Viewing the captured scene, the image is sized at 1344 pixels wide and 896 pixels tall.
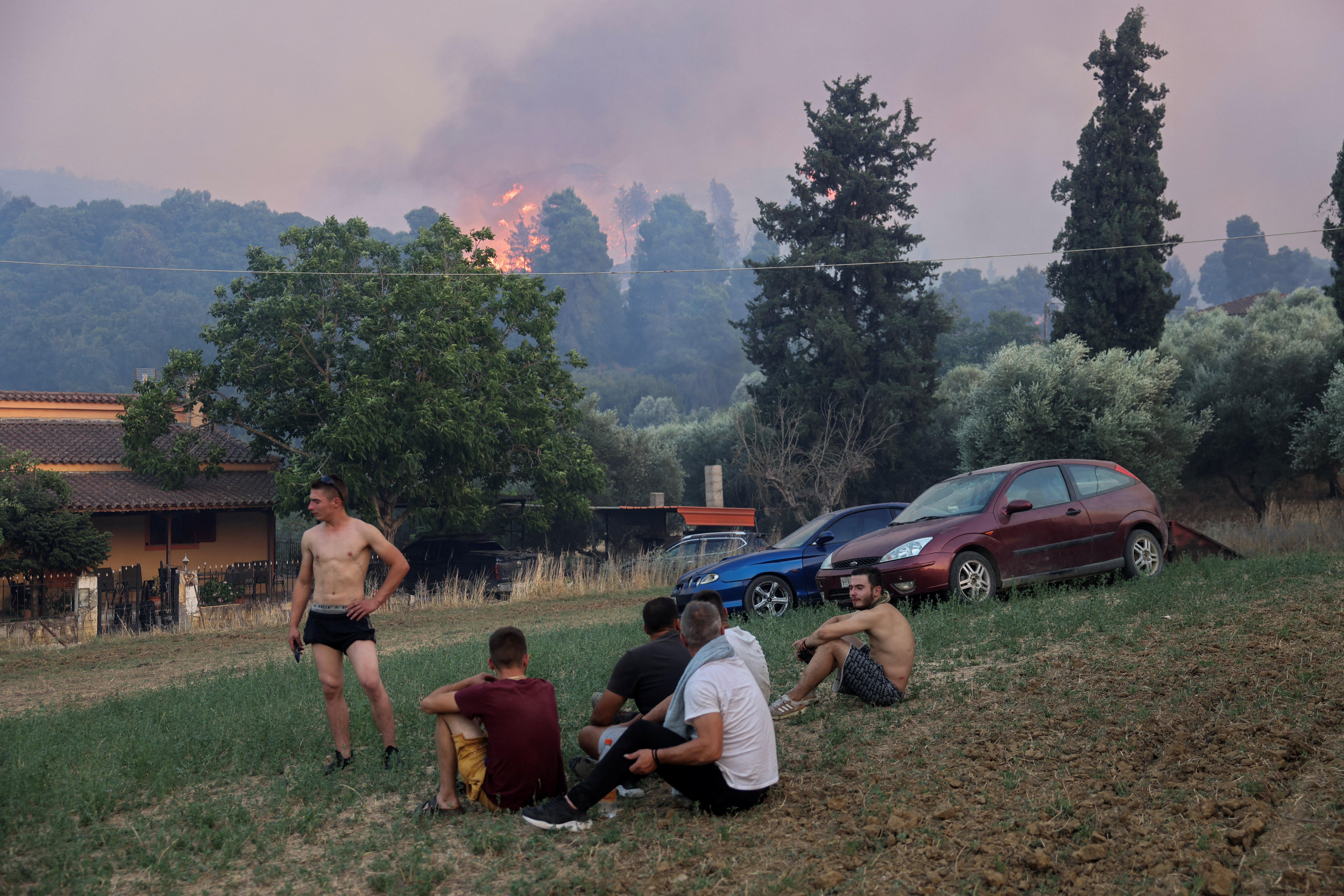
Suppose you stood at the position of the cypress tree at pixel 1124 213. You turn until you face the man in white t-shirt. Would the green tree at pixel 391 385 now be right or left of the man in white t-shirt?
right

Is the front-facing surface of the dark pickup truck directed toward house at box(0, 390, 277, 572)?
yes

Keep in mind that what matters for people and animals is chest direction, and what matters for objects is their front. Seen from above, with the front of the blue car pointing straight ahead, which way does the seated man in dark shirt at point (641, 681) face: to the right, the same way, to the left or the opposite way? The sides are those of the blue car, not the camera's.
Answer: to the right

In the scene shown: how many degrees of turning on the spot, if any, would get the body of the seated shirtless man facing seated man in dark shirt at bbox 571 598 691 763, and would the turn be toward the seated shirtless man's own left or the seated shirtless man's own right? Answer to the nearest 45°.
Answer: approximately 45° to the seated shirtless man's own left

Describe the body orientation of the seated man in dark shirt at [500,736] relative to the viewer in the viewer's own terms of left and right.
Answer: facing away from the viewer and to the left of the viewer

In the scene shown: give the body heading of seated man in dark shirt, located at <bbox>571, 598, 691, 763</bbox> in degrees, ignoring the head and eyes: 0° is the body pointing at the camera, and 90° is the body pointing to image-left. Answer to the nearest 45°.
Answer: approximately 135°

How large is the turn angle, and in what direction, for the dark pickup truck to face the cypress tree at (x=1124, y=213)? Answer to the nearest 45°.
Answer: approximately 135° to its right

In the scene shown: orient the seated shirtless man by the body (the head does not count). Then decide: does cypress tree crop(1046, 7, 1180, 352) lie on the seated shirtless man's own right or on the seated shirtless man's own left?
on the seated shirtless man's own right

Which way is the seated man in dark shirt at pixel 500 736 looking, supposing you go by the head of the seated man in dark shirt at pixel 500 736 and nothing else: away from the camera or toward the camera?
away from the camera

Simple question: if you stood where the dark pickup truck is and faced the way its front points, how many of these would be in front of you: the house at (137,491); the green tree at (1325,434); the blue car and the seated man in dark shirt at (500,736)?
1

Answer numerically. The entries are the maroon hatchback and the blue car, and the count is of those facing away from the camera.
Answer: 0

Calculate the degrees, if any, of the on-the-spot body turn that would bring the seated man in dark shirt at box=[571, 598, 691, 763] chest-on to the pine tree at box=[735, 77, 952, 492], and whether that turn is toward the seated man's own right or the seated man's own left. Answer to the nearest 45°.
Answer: approximately 45° to the seated man's own right

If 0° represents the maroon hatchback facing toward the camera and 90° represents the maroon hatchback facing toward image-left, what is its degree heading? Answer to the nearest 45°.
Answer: approximately 45°

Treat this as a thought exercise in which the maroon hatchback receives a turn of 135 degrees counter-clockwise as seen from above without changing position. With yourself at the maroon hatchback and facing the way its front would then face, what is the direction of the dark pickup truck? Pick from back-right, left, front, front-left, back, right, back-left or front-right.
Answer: back-left

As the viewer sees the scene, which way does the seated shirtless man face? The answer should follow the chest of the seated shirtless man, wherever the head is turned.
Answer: to the viewer's left

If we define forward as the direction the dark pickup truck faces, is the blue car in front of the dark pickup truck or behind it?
behind
